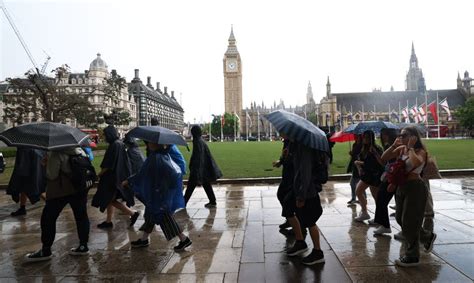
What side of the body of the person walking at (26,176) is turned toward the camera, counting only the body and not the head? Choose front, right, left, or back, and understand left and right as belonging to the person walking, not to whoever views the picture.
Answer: left

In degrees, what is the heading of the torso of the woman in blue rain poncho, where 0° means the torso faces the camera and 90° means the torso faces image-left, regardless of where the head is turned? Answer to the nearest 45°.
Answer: approximately 90°

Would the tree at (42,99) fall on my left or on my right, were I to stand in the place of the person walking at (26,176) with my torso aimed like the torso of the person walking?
on my right

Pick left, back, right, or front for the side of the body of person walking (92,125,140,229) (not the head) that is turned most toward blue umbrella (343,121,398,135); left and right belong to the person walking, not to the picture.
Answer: back
